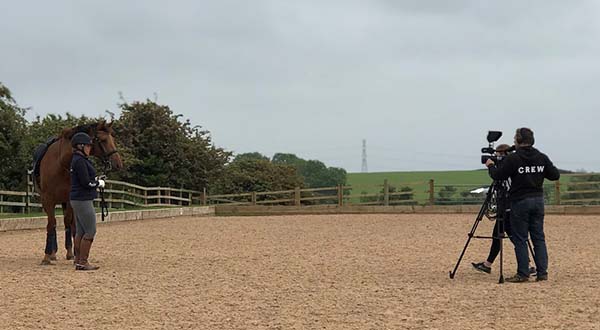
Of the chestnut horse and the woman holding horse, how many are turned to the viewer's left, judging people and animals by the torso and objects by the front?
0

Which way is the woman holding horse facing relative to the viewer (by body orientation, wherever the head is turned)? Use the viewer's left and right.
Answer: facing to the right of the viewer

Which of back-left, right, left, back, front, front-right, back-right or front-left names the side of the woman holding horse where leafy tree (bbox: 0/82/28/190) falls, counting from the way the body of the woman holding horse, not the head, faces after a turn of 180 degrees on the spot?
right

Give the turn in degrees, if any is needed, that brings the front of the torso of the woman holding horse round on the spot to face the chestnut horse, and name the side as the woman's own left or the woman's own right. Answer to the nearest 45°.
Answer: approximately 90° to the woman's own left

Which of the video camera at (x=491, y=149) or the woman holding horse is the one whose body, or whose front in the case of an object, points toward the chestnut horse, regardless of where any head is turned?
the video camera

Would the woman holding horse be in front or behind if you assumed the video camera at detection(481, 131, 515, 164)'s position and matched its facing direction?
in front

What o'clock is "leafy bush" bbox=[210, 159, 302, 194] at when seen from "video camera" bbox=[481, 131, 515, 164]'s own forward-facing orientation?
The leafy bush is roughly at 2 o'clock from the video camera.

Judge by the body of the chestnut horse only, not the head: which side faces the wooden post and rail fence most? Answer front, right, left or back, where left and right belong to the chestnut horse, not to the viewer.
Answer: left

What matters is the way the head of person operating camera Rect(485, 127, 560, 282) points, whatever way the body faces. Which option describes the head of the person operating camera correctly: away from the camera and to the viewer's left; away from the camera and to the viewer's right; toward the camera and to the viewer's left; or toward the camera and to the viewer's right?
away from the camera and to the viewer's left

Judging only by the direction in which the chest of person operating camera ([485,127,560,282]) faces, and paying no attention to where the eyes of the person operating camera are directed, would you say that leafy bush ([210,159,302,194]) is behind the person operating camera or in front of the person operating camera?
in front

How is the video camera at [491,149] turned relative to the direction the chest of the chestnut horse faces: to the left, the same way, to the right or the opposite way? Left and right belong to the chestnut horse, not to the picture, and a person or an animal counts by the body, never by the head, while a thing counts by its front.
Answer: the opposite way

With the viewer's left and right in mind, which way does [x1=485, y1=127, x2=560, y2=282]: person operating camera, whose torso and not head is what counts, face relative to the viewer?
facing away from the viewer and to the left of the viewer

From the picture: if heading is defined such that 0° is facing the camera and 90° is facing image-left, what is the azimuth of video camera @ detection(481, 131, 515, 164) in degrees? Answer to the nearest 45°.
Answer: approximately 90°
